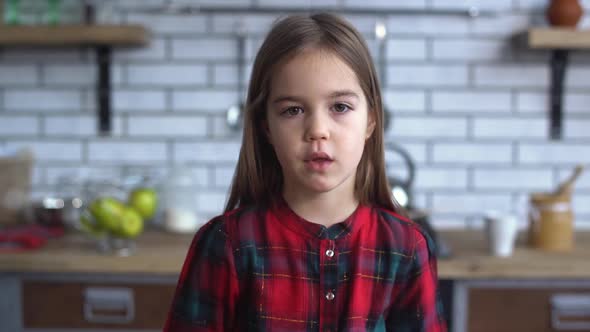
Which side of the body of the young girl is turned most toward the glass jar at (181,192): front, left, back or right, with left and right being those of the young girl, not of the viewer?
back

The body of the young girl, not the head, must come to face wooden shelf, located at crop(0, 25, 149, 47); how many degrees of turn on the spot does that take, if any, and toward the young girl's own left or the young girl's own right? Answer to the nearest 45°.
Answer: approximately 135° to the young girl's own right

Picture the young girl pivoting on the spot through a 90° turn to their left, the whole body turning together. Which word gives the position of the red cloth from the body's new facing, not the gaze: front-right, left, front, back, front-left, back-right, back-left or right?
back-left

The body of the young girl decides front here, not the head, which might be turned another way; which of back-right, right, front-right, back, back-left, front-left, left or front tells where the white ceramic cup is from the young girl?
back-left

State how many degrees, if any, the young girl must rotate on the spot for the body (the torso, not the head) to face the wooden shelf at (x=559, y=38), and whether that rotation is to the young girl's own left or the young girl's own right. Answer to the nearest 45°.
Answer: approximately 135° to the young girl's own left

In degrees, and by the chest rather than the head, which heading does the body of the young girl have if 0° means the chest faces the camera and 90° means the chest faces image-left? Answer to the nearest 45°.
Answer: approximately 0°

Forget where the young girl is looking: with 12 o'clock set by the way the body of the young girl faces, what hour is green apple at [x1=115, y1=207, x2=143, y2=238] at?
The green apple is roughly at 5 o'clock from the young girl.

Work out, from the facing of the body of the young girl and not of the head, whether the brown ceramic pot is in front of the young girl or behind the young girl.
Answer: behind
